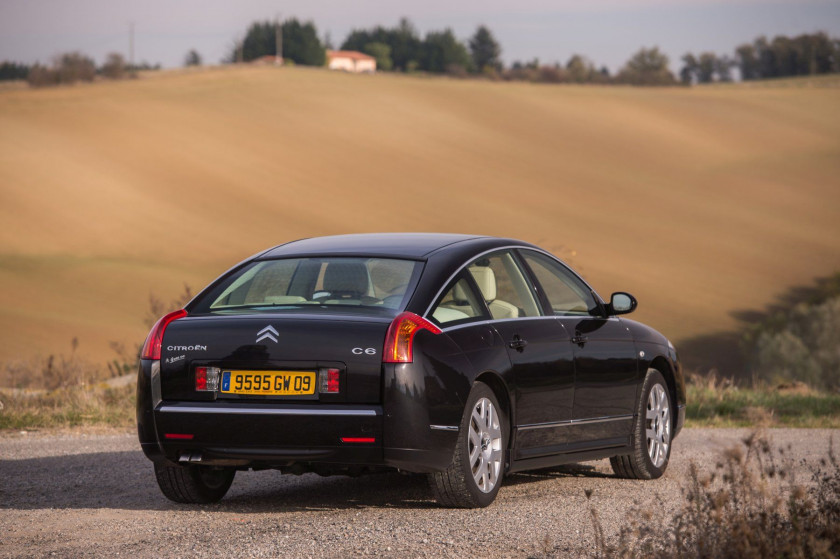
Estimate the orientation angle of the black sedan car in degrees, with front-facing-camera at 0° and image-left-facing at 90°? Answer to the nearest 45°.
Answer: approximately 225°

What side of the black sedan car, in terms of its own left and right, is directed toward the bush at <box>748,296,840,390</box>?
front
